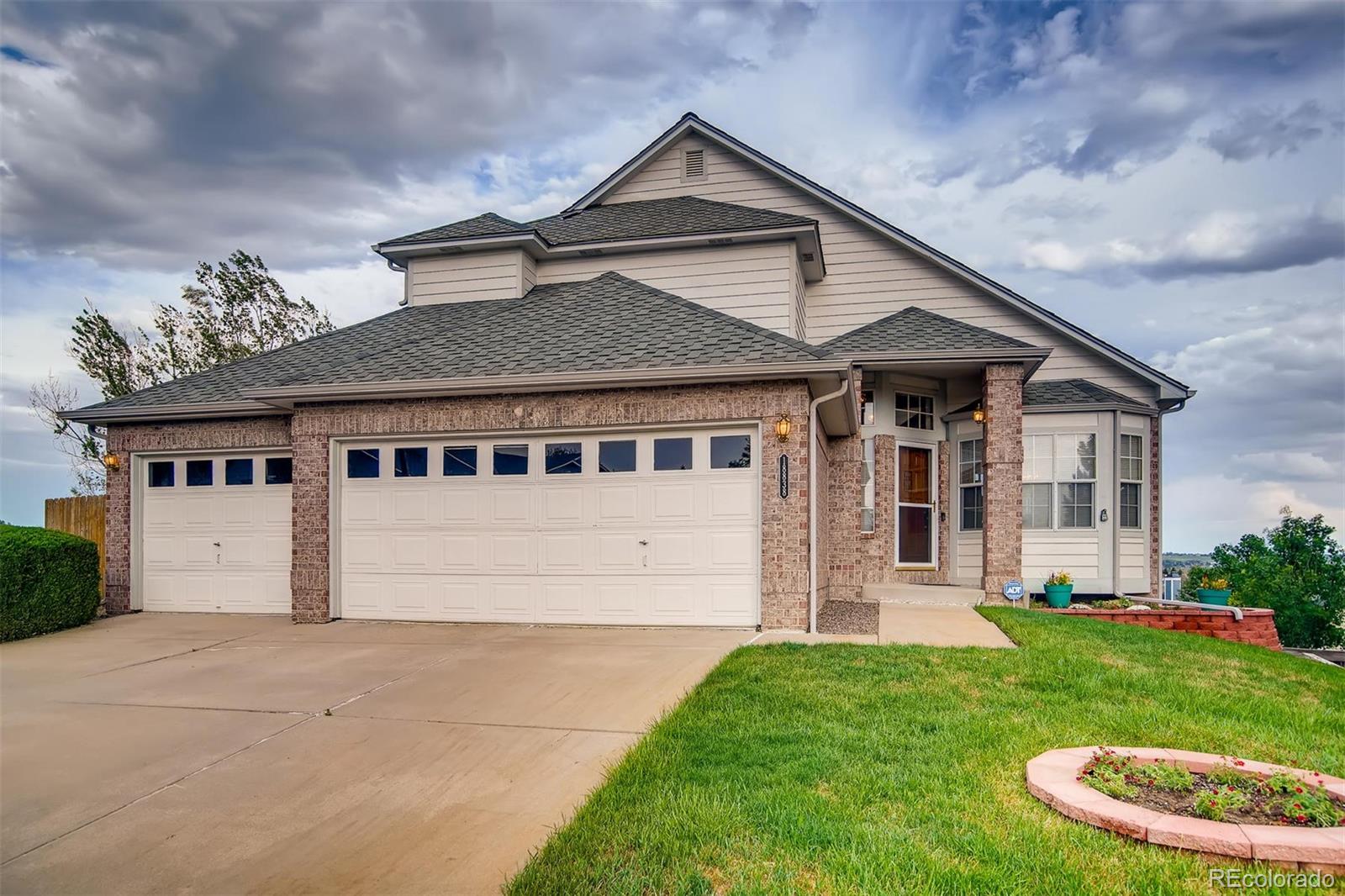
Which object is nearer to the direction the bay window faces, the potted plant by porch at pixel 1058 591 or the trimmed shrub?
the potted plant by porch

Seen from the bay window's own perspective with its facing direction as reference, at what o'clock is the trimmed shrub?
The trimmed shrub is roughly at 2 o'clock from the bay window.

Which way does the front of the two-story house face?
toward the camera

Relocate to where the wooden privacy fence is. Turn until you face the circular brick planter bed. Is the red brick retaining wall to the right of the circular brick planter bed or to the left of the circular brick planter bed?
left

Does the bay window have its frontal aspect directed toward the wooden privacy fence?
no

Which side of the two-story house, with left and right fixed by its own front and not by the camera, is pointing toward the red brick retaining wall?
left

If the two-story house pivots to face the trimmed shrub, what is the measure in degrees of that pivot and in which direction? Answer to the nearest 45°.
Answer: approximately 90° to its right

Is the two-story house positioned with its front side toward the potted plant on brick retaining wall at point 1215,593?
no

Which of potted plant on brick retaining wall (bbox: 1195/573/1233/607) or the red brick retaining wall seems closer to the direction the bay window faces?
the red brick retaining wall

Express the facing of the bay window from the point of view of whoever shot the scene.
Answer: facing the viewer
